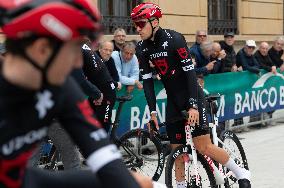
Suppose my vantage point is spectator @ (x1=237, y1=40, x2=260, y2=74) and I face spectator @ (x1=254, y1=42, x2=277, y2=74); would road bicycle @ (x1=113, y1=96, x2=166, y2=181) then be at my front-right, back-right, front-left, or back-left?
back-right

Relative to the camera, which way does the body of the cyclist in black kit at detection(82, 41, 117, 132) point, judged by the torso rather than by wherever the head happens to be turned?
to the viewer's left

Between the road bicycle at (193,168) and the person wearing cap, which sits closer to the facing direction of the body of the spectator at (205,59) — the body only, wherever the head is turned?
the road bicycle

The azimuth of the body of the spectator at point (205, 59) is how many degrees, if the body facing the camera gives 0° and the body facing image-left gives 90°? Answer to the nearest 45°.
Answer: approximately 315°

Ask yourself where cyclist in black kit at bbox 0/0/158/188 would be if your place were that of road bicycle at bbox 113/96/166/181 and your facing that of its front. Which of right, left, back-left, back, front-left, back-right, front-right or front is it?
left

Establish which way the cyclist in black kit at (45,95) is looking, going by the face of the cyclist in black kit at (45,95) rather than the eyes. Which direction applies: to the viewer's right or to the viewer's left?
to the viewer's right

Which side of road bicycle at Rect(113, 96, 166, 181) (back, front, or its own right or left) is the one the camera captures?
left

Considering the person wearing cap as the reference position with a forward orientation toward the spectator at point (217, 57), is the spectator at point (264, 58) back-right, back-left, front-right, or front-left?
back-left

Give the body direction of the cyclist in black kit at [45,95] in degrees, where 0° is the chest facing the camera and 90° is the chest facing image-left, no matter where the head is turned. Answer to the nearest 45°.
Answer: approximately 315°

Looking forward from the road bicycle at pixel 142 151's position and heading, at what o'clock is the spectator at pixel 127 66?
The spectator is roughly at 3 o'clock from the road bicycle.

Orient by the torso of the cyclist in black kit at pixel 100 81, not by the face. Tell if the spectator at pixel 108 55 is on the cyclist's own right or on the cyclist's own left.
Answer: on the cyclist's own right
